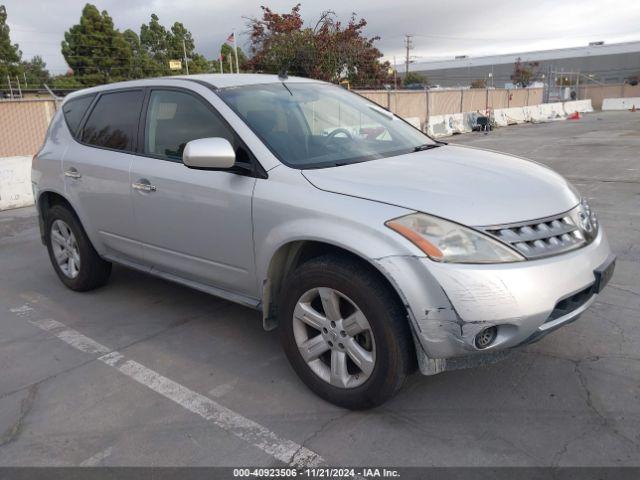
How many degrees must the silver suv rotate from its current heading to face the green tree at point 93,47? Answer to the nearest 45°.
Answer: approximately 135° to its left

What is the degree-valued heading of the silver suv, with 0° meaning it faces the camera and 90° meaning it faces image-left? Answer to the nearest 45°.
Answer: approximately 315°

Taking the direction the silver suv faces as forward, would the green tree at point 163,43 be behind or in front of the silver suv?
behind

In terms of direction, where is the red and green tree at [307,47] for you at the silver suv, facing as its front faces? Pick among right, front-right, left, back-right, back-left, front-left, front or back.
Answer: back-left

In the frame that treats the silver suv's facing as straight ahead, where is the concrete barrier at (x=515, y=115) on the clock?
The concrete barrier is roughly at 8 o'clock from the silver suv.

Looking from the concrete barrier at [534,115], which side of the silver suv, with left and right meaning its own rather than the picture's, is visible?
left

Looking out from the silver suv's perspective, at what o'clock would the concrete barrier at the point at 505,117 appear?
The concrete barrier is roughly at 8 o'clock from the silver suv.

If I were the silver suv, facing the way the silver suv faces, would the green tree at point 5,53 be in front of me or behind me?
behind

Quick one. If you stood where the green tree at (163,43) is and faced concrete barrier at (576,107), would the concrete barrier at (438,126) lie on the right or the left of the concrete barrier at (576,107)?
right

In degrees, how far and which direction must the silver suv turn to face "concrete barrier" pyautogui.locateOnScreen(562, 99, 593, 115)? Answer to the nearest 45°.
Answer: approximately 90° to its left

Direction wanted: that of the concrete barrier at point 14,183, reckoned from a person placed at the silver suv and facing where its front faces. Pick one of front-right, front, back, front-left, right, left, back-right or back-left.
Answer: back
